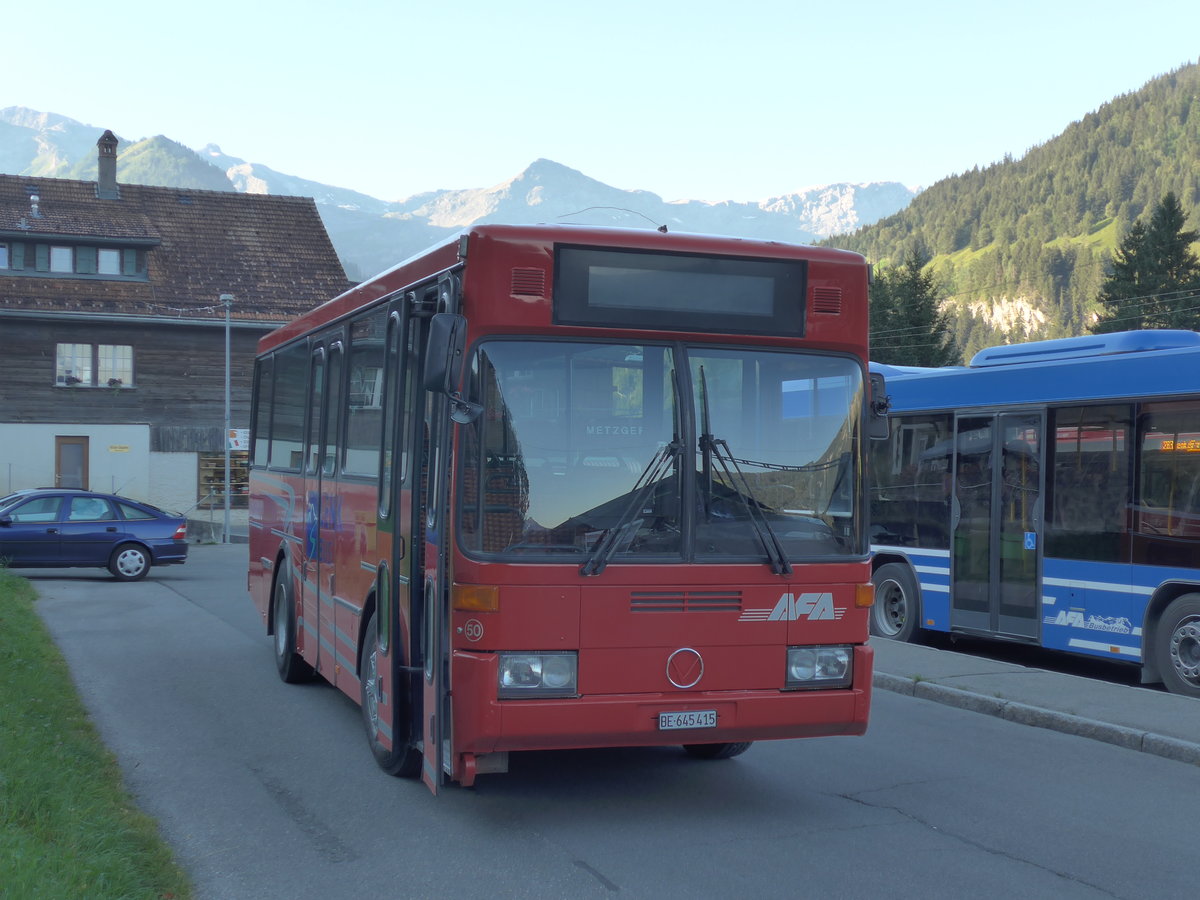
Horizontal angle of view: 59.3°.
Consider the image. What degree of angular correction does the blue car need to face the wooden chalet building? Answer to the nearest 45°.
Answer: approximately 90° to its right

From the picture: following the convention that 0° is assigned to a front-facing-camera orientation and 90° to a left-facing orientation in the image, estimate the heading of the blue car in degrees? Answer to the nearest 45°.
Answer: approximately 90°

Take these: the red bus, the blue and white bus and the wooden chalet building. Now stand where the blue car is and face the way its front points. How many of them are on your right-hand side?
1

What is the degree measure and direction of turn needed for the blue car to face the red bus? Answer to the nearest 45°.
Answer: approximately 90° to its left

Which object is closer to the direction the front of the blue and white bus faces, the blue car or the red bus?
the red bus

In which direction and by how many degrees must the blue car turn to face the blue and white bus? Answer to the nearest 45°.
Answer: approximately 135° to its left
